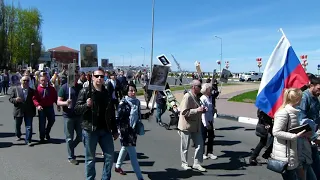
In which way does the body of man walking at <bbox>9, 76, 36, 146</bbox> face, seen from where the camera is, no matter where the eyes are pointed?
toward the camera

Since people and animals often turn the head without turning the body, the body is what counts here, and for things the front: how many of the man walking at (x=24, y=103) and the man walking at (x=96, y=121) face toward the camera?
2

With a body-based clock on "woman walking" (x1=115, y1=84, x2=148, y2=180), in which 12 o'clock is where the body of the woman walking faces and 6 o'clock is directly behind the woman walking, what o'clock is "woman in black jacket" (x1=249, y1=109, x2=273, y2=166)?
The woman in black jacket is roughly at 10 o'clock from the woman walking.

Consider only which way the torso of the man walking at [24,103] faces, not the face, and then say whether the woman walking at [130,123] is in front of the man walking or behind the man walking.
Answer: in front

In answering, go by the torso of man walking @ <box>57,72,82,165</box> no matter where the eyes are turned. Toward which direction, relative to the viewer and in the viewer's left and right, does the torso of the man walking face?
facing the viewer and to the right of the viewer

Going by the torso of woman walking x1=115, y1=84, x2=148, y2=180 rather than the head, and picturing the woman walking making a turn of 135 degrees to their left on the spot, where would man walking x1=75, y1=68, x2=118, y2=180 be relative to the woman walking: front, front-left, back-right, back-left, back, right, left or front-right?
back-left

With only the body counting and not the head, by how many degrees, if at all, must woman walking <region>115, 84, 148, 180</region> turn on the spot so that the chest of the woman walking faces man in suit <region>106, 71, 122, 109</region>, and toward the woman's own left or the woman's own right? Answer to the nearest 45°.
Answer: approximately 135° to the woman's own left

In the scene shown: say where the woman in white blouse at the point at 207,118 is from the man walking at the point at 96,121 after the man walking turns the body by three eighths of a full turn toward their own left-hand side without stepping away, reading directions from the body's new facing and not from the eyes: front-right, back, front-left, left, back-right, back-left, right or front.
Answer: front

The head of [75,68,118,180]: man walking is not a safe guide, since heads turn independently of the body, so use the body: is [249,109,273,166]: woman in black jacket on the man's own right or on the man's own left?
on the man's own left

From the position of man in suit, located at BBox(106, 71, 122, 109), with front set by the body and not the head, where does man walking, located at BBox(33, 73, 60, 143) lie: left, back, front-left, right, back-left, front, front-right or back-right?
right

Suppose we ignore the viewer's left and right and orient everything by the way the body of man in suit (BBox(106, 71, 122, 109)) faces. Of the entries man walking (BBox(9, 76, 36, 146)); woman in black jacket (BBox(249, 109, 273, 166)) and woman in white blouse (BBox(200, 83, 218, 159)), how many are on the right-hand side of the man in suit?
1
